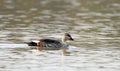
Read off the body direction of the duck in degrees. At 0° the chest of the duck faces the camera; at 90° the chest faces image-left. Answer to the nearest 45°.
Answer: approximately 270°
